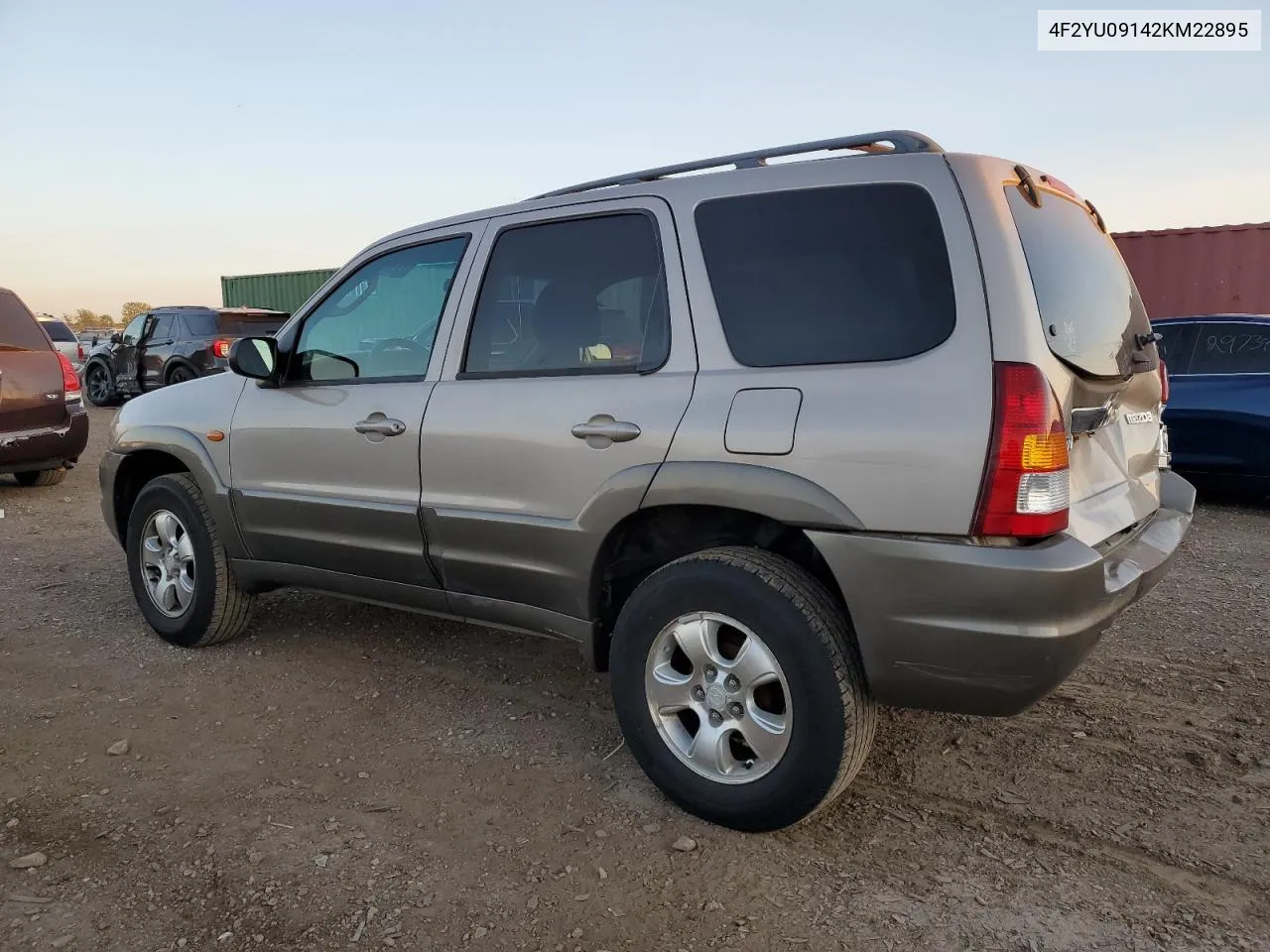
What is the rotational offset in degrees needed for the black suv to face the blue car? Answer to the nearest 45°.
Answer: approximately 180°

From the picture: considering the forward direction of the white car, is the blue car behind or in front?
behind

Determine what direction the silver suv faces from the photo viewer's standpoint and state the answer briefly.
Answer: facing away from the viewer and to the left of the viewer

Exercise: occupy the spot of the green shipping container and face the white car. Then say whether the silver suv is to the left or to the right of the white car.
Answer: left

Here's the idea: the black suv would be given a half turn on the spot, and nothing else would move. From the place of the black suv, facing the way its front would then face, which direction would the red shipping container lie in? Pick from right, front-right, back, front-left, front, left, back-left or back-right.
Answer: front

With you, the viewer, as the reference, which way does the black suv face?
facing away from the viewer and to the left of the viewer

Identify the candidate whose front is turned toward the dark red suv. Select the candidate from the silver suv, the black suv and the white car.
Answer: the silver suv

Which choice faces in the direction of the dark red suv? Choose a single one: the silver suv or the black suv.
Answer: the silver suv

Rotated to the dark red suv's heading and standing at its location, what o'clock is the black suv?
The black suv is roughly at 2 o'clock from the dark red suv.

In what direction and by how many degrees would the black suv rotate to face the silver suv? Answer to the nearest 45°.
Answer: approximately 135° to its left

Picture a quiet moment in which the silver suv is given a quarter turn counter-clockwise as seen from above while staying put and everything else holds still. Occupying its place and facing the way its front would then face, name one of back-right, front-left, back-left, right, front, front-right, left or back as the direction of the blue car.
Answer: back

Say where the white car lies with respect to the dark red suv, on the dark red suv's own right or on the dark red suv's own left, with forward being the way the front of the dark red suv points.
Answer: on the dark red suv's own right

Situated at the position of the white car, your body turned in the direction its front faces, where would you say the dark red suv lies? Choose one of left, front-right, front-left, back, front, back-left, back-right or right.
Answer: back-left

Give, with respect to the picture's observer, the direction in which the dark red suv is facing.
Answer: facing away from the viewer and to the left of the viewer
